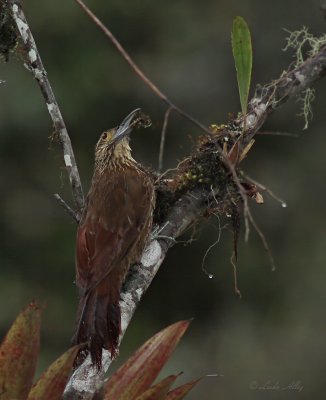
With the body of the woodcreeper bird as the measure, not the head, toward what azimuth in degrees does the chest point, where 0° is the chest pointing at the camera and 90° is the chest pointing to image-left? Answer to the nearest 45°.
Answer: approximately 225°

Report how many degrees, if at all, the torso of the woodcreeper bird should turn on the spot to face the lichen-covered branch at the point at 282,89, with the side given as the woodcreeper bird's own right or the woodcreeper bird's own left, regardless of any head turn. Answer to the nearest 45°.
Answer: approximately 45° to the woodcreeper bird's own right

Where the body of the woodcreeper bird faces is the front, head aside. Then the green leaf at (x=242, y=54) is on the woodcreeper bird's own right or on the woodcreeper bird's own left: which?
on the woodcreeper bird's own right

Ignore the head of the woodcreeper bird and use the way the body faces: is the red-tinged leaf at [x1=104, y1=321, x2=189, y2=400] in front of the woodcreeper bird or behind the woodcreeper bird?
behind

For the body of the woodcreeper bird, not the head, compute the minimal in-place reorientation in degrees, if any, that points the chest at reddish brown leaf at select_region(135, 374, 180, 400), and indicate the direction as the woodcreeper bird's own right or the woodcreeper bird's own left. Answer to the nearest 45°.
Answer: approximately 135° to the woodcreeper bird's own right
